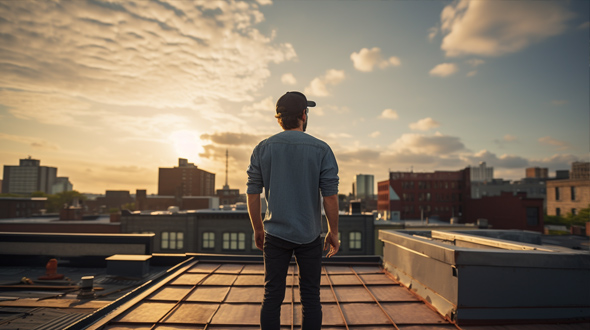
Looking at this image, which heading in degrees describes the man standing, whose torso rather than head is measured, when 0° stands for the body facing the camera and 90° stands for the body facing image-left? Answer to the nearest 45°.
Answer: approximately 180°

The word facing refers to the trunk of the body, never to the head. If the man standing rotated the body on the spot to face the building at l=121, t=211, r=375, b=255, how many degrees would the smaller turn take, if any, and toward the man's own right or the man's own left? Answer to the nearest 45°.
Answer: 0° — they already face it
